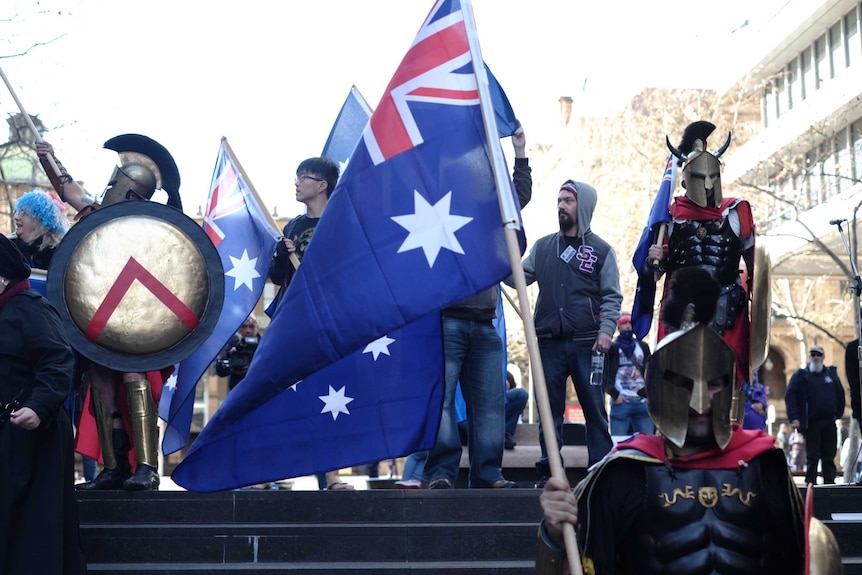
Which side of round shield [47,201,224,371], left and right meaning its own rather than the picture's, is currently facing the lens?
front

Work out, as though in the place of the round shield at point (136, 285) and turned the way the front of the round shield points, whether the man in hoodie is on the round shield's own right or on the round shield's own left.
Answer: on the round shield's own left

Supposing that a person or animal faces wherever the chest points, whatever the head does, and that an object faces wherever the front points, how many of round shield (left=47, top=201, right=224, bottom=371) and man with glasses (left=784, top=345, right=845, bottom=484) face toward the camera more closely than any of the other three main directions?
2

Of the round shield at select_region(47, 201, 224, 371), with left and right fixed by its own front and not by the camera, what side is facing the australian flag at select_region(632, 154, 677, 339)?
left

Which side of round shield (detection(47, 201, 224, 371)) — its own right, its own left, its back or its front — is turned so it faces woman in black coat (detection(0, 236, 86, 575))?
front

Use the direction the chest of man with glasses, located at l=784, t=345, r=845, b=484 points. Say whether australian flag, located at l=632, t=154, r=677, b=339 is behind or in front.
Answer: in front

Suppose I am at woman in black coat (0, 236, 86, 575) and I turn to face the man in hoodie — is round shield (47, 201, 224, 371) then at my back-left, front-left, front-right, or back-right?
front-left

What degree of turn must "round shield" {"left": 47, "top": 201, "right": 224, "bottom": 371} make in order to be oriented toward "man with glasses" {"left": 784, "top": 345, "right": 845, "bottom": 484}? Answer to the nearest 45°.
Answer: approximately 135° to its left

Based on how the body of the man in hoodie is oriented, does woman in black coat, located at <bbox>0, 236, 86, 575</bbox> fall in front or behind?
in front
